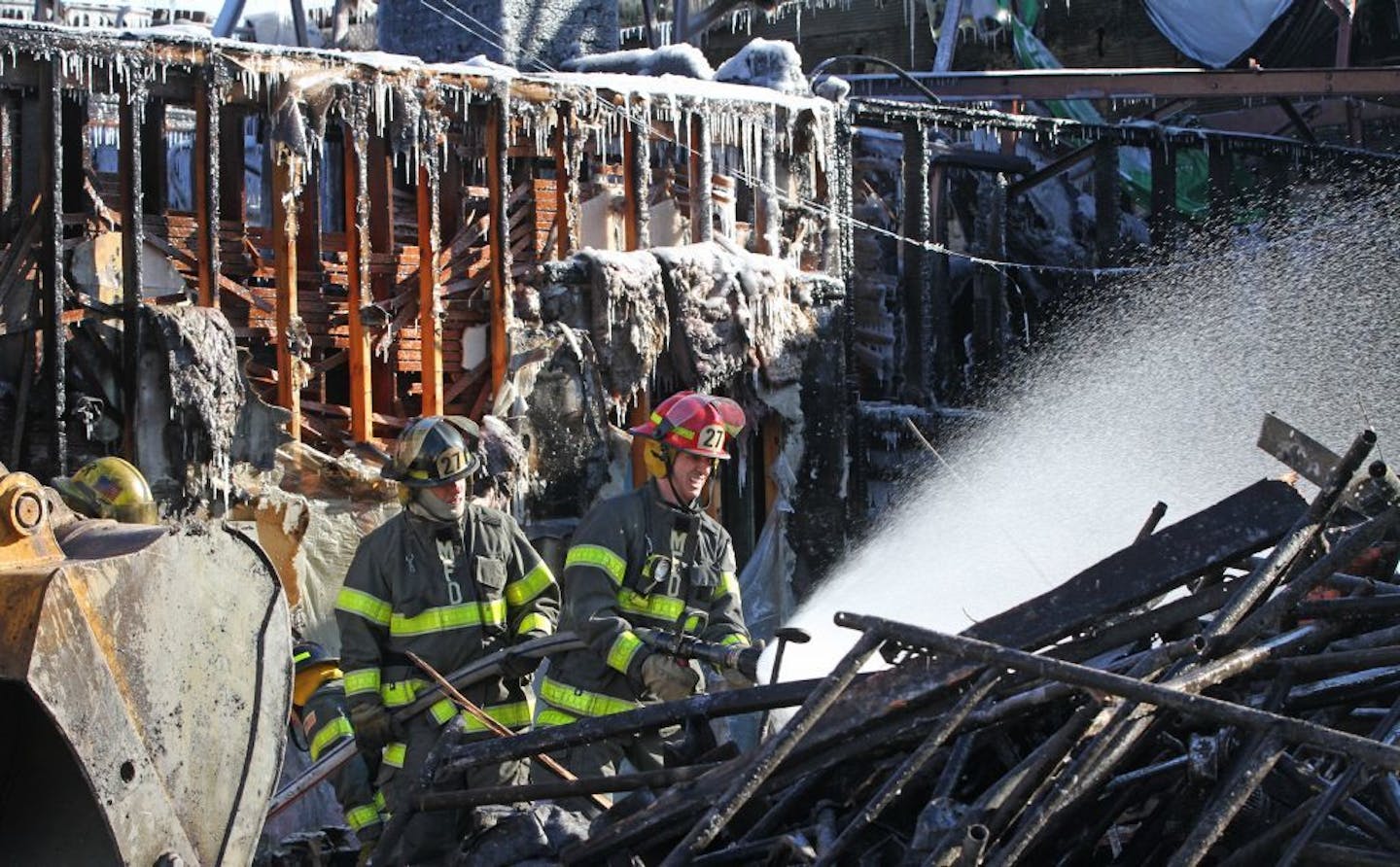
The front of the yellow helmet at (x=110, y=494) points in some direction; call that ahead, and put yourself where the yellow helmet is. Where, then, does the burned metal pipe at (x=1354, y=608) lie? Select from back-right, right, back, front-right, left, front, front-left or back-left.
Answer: front-right

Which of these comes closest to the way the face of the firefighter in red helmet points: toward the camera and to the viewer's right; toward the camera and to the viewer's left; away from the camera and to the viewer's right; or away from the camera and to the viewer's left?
toward the camera and to the viewer's right

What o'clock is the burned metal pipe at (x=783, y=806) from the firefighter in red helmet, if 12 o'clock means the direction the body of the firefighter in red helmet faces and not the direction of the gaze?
The burned metal pipe is roughly at 1 o'clock from the firefighter in red helmet.

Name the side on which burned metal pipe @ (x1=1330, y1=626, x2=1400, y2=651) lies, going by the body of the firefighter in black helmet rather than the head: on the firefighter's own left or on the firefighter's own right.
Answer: on the firefighter's own left

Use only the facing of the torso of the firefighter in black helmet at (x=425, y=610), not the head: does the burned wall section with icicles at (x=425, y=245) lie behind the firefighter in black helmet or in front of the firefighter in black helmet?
behind

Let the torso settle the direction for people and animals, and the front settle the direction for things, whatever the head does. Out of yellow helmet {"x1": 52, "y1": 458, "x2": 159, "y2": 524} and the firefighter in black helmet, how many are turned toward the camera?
1

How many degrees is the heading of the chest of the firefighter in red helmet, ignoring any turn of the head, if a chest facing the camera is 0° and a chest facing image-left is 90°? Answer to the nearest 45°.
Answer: approximately 315°

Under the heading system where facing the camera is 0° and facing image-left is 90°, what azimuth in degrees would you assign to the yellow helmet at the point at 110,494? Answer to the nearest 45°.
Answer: approximately 270°

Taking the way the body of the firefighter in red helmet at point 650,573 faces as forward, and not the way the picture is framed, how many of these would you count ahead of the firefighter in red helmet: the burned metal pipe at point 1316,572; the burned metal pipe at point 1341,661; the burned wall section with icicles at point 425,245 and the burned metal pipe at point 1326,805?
3

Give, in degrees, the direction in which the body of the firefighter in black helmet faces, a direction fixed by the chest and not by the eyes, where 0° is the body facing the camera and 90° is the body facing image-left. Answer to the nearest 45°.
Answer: approximately 0°
